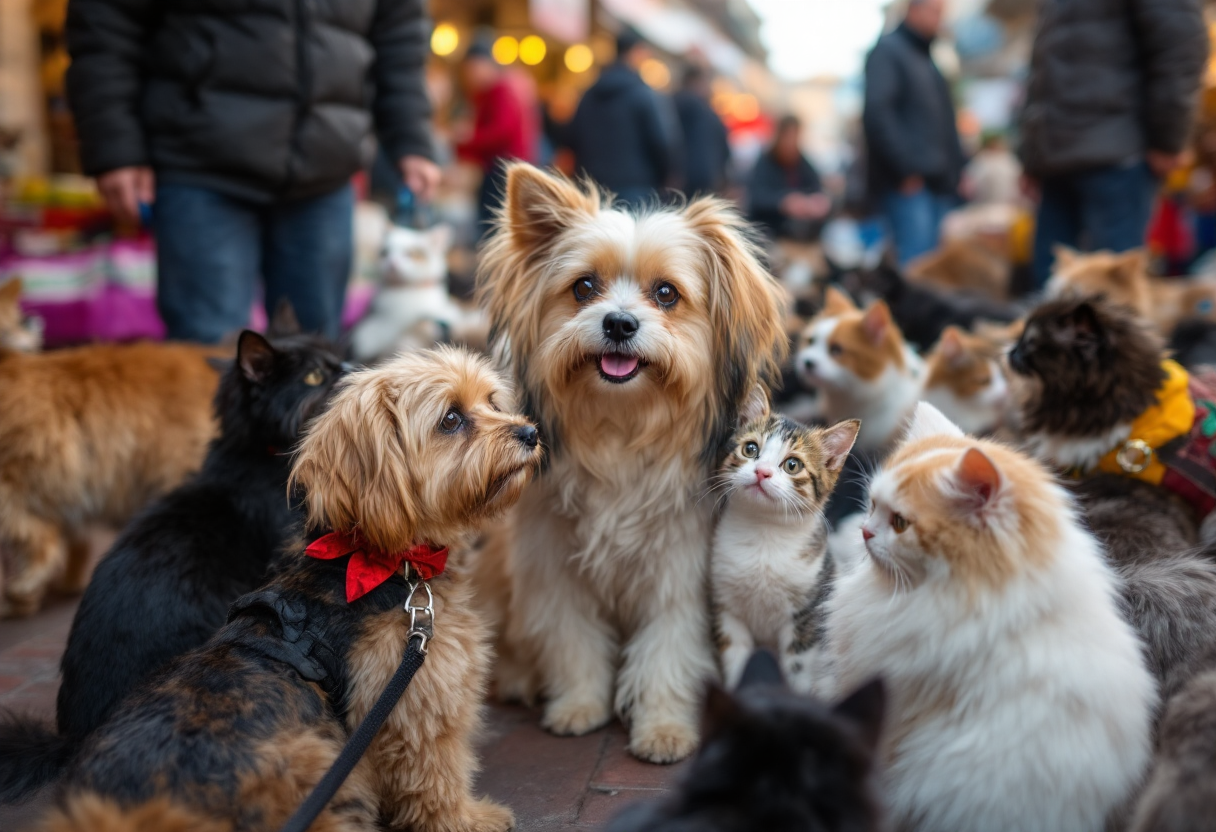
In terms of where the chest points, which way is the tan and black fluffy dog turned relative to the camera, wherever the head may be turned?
to the viewer's right

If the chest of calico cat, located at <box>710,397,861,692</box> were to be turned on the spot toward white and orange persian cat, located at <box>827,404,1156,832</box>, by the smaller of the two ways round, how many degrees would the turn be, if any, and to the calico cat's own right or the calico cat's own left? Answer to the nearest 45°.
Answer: approximately 45° to the calico cat's own left

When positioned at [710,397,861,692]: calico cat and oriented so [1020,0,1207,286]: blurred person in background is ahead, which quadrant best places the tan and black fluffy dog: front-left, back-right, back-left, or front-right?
back-left

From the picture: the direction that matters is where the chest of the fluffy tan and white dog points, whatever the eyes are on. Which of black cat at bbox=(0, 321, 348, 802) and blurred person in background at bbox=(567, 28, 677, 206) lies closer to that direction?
the black cat

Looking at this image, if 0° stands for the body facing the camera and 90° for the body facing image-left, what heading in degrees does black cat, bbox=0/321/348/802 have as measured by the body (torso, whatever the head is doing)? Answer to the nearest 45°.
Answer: approximately 270°

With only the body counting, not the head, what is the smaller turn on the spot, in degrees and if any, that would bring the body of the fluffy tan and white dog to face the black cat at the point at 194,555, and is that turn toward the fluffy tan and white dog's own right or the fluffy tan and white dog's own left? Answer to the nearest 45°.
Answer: approximately 90° to the fluffy tan and white dog's own right

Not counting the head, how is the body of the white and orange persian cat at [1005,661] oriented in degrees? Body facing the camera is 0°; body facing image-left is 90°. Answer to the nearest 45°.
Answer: approximately 90°
